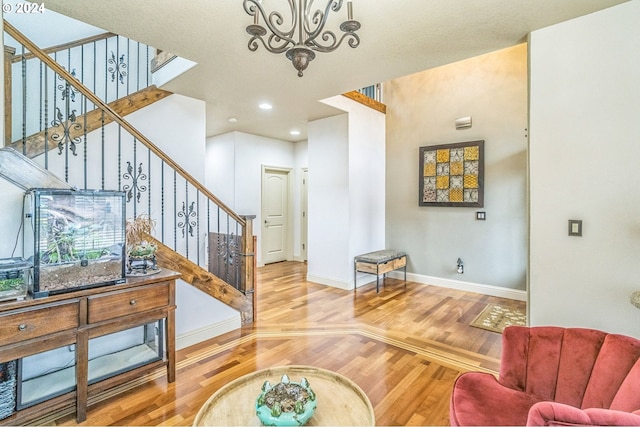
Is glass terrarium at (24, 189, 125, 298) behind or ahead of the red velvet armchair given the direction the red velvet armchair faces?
ahead

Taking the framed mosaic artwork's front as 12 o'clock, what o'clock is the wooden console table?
The wooden console table is roughly at 1 o'clock from the framed mosaic artwork.

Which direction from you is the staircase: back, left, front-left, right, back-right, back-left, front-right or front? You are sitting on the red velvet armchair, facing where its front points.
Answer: front-right

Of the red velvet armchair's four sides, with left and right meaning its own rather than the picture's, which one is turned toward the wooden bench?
right

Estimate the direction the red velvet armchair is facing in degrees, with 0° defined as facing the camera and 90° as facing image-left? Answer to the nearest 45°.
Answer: approximately 45°

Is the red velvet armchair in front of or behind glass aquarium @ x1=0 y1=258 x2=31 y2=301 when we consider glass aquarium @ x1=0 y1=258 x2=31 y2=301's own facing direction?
in front

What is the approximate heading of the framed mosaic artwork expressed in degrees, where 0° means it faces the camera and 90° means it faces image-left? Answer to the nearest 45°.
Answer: approximately 0°

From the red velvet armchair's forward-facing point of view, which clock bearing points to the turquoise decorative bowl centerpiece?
The turquoise decorative bowl centerpiece is roughly at 12 o'clock from the red velvet armchair.

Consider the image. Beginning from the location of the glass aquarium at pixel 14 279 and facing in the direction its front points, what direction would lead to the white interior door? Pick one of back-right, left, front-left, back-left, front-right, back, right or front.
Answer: back-left
